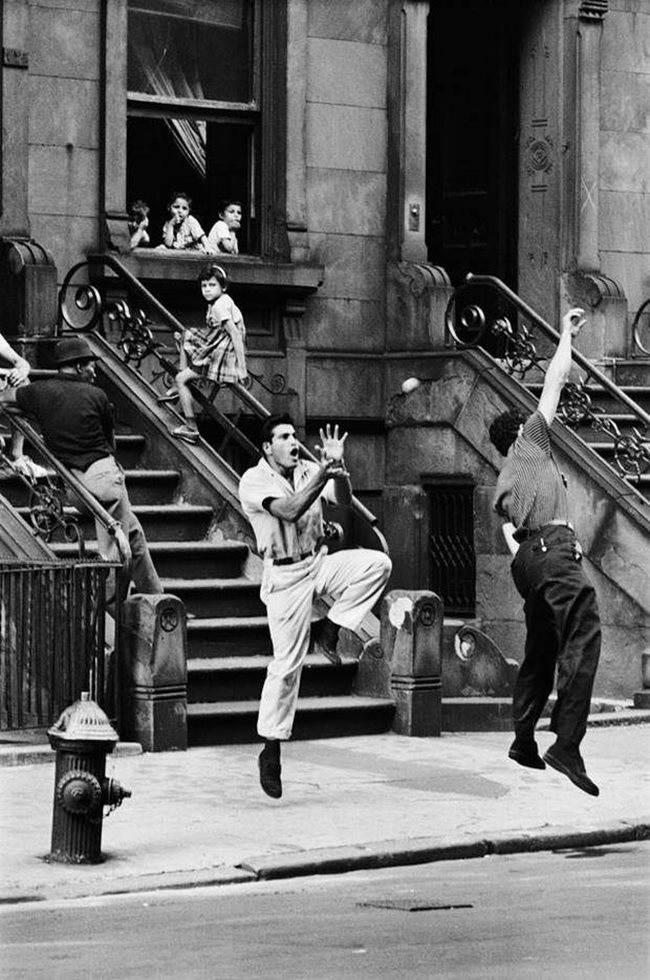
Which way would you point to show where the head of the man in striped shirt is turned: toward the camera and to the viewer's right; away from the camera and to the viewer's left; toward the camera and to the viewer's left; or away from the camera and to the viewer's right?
away from the camera and to the viewer's left

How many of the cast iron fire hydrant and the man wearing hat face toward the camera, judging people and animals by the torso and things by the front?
1

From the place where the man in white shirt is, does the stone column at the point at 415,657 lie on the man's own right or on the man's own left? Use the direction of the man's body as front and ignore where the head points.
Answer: on the man's own left

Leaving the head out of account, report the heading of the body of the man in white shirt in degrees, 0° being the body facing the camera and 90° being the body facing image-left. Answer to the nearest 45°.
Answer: approximately 315°

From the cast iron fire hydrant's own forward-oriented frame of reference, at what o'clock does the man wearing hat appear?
The man wearing hat is roughly at 6 o'clock from the cast iron fire hydrant.

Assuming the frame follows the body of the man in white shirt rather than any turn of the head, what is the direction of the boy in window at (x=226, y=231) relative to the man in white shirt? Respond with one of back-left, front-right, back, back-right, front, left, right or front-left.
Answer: back-left

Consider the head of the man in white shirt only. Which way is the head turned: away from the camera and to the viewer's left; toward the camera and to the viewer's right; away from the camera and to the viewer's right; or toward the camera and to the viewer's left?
toward the camera and to the viewer's right
